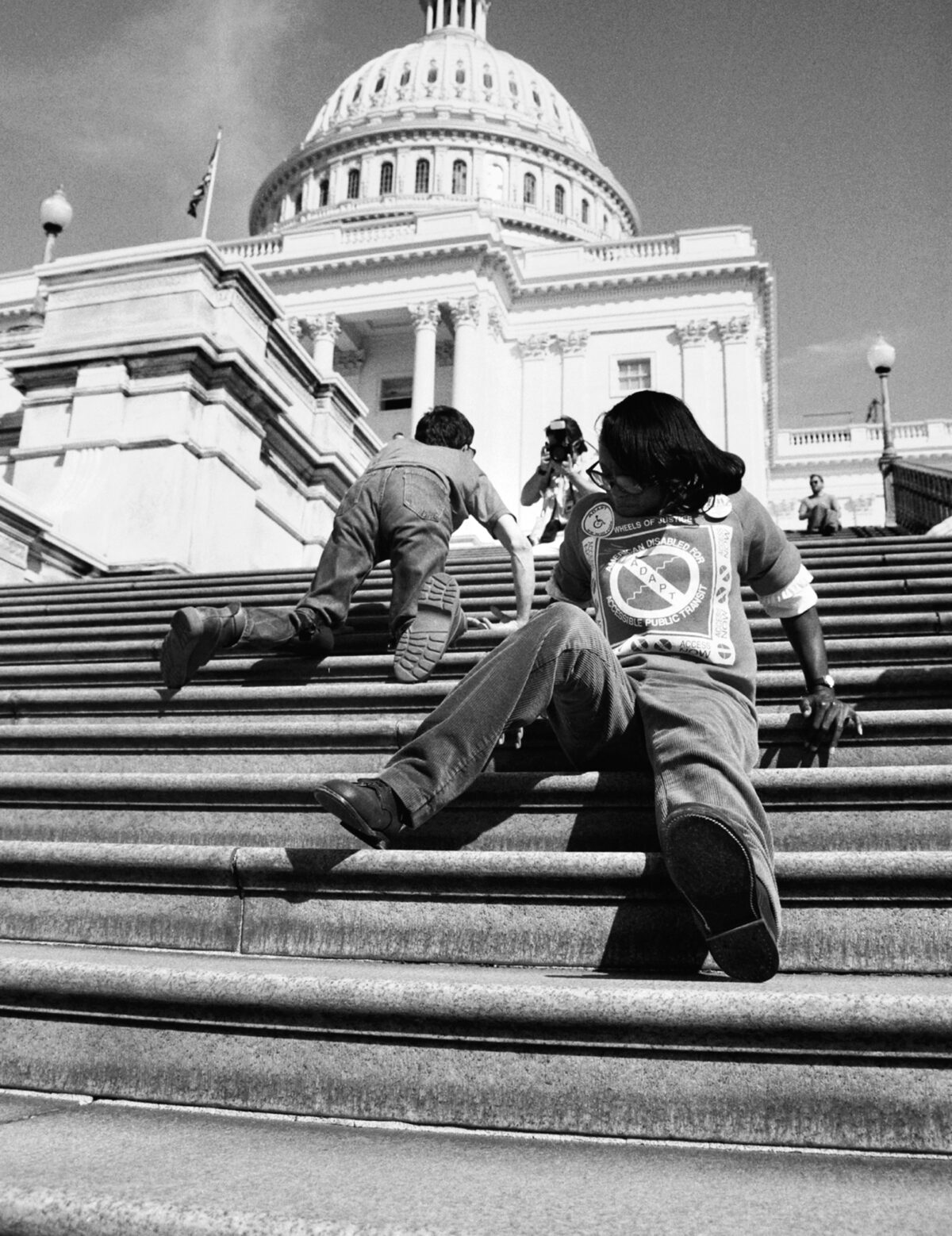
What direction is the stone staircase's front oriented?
toward the camera

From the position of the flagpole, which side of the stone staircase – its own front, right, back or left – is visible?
back

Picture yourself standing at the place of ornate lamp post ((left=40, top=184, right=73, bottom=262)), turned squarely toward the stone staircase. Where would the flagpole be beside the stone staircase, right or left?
left

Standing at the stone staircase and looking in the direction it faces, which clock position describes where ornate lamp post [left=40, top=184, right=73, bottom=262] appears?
The ornate lamp post is roughly at 5 o'clock from the stone staircase.

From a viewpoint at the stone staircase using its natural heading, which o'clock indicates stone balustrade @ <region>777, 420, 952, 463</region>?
The stone balustrade is roughly at 7 o'clock from the stone staircase.

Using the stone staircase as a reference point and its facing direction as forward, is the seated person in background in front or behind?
behind

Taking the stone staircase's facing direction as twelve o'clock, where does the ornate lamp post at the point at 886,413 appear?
The ornate lamp post is roughly at 7 o'clock from the stone staircase.
